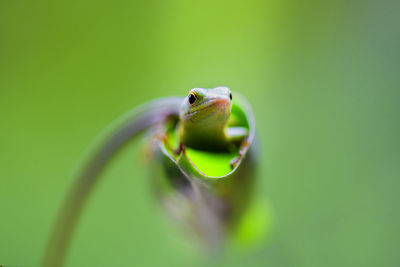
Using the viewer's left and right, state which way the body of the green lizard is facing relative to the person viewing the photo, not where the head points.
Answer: facing the viewer and to the right of the viewer
